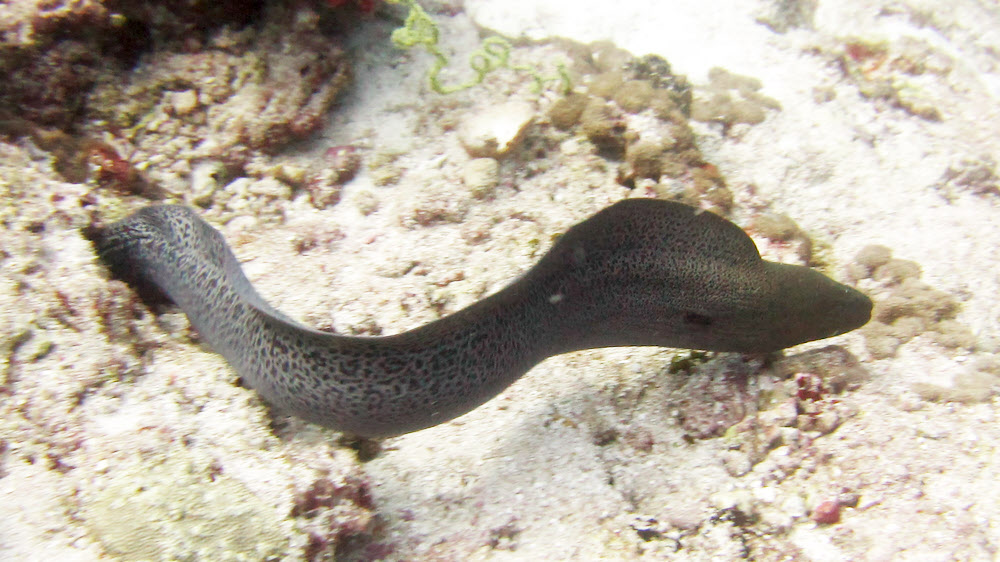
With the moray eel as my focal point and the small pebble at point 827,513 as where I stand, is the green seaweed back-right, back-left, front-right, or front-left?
front-right

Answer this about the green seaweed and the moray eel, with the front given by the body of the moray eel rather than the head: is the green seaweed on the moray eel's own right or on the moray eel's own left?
on the moray eel's own left

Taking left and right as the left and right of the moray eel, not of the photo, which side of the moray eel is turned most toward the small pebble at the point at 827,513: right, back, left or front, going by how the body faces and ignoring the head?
front

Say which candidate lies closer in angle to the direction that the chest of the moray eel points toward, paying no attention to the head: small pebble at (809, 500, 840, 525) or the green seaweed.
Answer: the small pebble

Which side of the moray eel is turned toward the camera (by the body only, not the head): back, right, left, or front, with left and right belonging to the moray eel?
right

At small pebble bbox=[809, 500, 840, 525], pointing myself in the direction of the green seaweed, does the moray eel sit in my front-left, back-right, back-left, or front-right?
front-left
